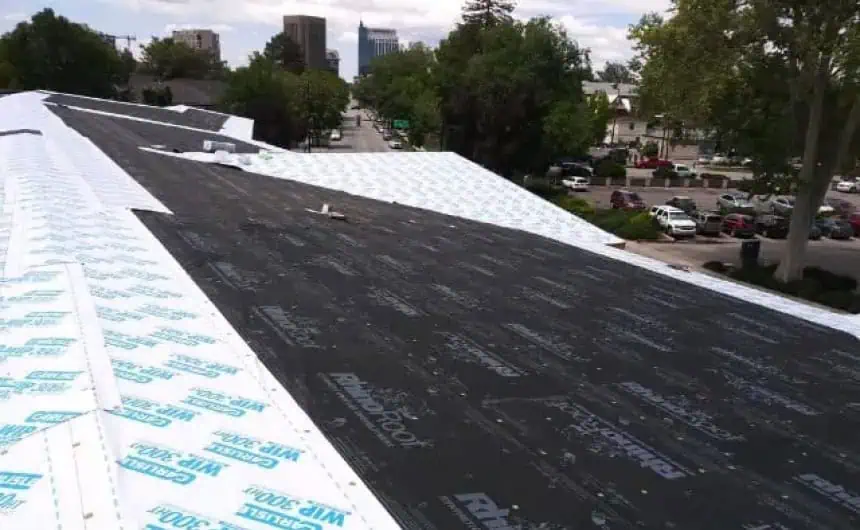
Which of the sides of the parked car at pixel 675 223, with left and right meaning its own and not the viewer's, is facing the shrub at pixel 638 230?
right

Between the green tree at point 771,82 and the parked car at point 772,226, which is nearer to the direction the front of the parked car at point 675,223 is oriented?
the green tree

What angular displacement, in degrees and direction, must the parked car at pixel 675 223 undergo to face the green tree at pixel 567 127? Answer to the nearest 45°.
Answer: approximately 180°

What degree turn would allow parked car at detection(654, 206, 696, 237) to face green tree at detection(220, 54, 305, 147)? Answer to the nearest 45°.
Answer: approximately 135° to its right

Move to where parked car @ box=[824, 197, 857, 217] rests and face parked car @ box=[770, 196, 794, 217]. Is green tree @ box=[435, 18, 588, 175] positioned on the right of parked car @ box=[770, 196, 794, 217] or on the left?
right

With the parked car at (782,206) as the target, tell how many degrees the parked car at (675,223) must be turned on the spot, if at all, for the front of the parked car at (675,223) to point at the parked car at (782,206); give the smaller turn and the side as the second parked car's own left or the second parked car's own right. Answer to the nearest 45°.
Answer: approximately 90° to the second parked car's own left

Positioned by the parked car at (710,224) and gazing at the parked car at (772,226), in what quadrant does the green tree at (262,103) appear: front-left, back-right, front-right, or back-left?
back-left

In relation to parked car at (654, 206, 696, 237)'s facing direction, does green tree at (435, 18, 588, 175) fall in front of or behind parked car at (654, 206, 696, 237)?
behind

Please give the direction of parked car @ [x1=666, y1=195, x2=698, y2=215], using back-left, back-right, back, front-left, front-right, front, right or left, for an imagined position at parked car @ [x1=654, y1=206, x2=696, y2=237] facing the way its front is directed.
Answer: back-left

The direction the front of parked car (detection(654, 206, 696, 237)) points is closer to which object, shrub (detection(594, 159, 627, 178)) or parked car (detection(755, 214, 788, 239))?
the parked car

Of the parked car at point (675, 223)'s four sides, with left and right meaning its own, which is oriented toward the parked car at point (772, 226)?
left
